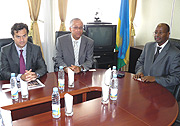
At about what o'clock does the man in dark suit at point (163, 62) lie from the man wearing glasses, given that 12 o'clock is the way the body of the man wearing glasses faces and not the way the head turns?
The man in dark suit is roughly at 10 o'clock from the man wearing glasses.

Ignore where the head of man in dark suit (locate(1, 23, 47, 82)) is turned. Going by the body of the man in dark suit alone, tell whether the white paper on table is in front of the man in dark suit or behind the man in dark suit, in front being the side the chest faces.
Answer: in front

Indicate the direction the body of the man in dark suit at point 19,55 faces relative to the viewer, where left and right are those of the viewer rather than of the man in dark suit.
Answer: facing the viewer

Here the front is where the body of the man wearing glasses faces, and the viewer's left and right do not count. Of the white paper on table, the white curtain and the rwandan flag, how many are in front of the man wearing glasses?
1

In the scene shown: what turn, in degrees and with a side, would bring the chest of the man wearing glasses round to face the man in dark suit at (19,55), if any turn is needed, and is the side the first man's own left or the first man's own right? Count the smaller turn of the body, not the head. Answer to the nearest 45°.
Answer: approximately 45° to the first man's own right

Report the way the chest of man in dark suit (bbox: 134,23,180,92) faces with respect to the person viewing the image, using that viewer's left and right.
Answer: facing the viewer and to the left of the viewer

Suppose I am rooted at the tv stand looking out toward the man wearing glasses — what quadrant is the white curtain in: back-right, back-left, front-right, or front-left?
front-right

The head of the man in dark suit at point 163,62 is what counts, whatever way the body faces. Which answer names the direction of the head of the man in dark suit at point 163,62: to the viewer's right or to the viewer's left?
to the viewer's left

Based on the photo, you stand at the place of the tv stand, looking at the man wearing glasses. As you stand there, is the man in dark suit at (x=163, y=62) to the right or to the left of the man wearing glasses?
left

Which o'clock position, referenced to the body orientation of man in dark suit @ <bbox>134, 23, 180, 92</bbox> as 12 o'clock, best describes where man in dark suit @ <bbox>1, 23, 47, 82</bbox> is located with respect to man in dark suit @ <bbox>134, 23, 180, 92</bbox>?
man in dark suit @ <bbox>1, 23, 47, 82</bbox> is roughly at 1 o'clock from man in dark suit @ <bbox>134, 23, 180, 92</bbox>.

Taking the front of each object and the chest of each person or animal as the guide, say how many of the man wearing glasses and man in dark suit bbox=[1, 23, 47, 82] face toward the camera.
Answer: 2

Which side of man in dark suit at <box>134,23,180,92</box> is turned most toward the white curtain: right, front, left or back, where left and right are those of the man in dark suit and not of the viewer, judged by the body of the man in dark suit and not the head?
right

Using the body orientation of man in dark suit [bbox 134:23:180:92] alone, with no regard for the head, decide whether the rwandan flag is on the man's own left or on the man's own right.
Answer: on the man's own right

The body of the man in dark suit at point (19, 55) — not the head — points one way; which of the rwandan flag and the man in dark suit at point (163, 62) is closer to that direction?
the man in dark suit

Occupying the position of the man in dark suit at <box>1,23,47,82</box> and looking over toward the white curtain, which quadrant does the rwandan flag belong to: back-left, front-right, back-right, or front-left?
front-right

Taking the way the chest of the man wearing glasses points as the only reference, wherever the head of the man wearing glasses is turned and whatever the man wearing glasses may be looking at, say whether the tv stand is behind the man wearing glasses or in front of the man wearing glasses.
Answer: behind

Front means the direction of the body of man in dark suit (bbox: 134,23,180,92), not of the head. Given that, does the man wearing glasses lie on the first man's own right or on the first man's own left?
on the first man's own right

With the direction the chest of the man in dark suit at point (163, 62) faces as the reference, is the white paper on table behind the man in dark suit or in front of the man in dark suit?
in front

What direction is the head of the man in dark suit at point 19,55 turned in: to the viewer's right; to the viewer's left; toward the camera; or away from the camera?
toward the camera

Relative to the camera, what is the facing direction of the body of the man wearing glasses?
toward the camera
